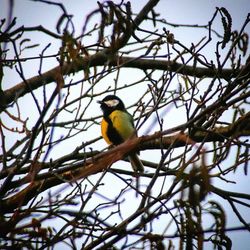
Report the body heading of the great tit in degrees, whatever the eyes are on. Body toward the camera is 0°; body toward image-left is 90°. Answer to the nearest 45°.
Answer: approximately 45°
